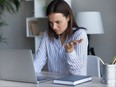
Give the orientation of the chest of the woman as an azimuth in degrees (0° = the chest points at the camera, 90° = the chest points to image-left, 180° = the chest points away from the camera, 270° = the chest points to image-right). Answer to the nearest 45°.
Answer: approximately 45°

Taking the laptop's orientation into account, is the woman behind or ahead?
ahead

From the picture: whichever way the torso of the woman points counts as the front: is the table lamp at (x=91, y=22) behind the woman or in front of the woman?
behind

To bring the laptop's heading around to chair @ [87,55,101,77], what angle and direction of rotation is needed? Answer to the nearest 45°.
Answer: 0° — it already faces it

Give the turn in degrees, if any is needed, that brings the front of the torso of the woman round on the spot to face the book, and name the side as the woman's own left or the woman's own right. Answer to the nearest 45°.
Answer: approximately 45° to the woman's own left

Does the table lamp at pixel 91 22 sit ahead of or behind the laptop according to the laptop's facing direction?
ahead

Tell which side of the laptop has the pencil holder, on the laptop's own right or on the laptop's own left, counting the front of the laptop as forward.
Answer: on the laptop's own right

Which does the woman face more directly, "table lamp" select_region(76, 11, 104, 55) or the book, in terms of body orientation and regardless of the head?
the book

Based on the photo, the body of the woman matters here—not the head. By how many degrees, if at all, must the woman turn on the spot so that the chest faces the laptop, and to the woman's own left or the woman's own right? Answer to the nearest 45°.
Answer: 0° — they already face it

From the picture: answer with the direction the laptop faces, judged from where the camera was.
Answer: facing away from the viewer and to the right of the viewer

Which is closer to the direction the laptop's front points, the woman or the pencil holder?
the woman

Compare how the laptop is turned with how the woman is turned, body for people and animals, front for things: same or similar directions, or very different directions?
very different directions

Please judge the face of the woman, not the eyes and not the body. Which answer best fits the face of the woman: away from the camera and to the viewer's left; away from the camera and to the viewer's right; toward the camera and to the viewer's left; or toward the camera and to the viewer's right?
toward the camera and to the viewer's left
